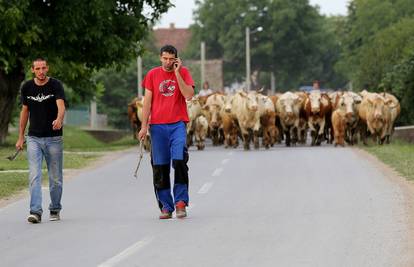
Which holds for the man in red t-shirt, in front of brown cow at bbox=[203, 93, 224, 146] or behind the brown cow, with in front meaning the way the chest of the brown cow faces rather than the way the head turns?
in front

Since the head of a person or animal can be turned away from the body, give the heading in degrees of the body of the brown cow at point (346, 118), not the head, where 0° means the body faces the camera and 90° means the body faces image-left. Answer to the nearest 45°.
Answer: approximately 0°

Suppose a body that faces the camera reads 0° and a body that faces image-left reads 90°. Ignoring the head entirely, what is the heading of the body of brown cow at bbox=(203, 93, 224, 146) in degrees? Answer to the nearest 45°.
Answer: approximately 0°

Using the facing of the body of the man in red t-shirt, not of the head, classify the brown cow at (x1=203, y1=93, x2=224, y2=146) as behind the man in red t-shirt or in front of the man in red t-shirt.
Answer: behind
